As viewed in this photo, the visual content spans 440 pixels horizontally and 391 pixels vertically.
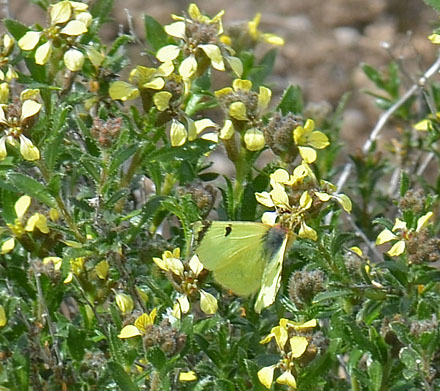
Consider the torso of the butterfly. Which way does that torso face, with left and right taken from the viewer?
facing away from the viewer and to the right of the viewer
